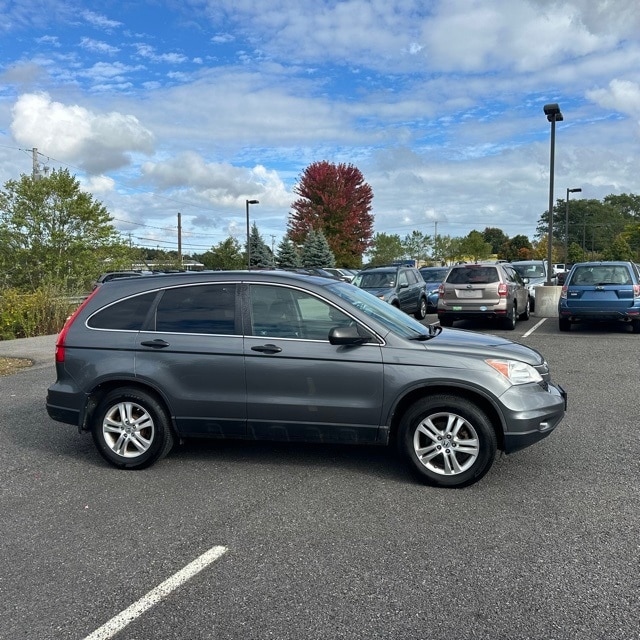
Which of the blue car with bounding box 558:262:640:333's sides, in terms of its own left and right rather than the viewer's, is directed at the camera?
back

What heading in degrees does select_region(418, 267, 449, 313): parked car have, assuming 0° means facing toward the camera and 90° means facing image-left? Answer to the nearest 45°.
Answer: approximately 45°

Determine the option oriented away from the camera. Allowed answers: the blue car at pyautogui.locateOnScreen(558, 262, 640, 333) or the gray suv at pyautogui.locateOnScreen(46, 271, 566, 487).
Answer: the blue car

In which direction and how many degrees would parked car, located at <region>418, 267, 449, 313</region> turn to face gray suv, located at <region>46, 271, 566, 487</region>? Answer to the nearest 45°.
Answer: approximately 45° to its left

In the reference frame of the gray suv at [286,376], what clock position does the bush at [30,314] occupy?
The bush is roughly at 8 o'clock from the gray suv.

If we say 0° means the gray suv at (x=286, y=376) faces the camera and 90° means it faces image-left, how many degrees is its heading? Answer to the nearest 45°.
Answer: approximately 270°

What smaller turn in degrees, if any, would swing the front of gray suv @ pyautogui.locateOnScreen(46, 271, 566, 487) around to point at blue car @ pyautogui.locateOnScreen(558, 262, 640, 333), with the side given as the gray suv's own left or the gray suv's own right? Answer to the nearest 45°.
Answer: approximately 45° to the gray suv's own left

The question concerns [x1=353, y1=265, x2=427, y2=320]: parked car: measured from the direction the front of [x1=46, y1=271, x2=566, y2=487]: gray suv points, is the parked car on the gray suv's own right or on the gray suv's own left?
on the gray suv's own left

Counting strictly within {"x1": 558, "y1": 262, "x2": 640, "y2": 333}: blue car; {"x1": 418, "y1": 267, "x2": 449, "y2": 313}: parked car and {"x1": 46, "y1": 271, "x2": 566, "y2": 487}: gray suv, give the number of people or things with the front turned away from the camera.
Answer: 1

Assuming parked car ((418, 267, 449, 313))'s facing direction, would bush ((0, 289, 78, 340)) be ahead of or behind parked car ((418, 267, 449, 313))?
ahead
